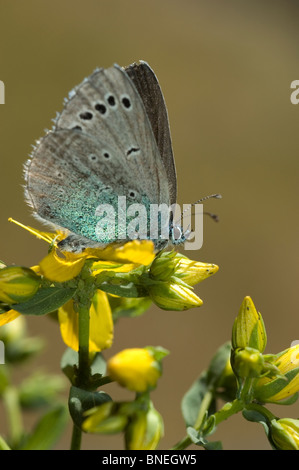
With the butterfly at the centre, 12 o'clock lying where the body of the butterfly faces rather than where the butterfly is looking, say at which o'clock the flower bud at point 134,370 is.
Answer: The flower bud is roughly at 3 o'clock from the butterfly.

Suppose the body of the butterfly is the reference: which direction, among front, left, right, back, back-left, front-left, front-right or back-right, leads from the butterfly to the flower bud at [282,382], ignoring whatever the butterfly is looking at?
front-right

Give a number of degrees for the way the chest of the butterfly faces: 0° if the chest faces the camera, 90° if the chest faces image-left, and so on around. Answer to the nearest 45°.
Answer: approximately 270°
